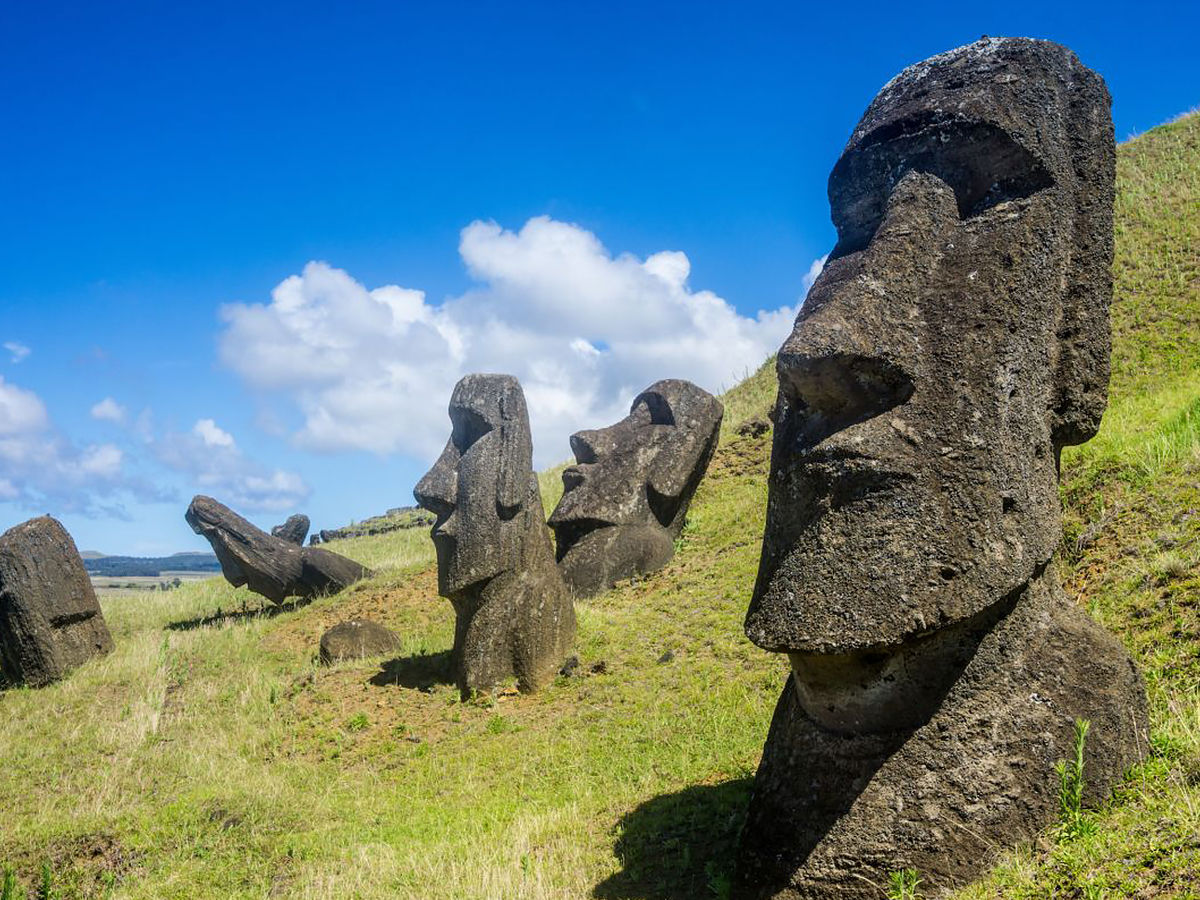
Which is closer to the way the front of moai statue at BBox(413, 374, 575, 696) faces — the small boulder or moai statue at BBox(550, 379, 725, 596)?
the small boulder

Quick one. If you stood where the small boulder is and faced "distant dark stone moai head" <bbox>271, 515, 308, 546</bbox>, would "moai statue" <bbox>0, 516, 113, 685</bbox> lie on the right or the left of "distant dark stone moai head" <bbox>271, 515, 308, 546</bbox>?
left

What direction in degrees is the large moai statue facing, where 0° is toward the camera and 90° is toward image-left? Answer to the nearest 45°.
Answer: approximately 45°

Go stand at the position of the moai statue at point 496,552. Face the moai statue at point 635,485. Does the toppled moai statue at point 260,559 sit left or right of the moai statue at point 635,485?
left

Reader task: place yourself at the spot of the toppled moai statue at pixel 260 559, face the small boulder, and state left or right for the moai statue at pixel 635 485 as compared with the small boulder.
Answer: left

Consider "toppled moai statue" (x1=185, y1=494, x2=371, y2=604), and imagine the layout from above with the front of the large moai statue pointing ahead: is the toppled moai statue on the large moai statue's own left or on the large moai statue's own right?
on the large moai statue's own right

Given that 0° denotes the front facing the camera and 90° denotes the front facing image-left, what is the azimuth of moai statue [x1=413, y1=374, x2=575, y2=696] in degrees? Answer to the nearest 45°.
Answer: approximately 90°

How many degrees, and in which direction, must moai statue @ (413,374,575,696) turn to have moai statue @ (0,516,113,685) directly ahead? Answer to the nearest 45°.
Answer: approximately 45° to its right

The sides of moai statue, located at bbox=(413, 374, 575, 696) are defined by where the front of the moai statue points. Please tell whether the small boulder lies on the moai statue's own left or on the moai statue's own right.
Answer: on the moai statue's own right

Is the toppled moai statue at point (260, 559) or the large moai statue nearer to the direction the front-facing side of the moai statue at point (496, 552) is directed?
the toppled moai statue
